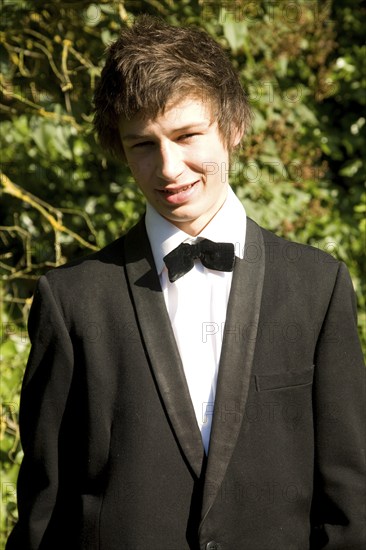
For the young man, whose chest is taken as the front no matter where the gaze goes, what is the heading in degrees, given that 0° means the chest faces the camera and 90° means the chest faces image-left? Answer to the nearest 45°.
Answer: approximately 0°
